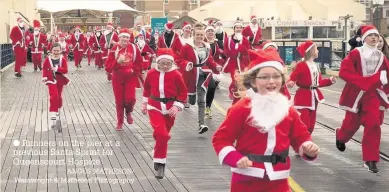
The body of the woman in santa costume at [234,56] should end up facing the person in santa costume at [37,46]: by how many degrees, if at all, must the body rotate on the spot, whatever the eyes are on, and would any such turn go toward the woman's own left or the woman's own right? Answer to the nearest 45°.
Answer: approximately 135° to the woman's own right

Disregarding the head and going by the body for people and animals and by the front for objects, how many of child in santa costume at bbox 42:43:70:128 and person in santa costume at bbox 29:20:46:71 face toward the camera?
2

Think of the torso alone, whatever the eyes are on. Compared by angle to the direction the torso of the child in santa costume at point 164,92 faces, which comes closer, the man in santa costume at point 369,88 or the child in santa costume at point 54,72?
the man in santa costume

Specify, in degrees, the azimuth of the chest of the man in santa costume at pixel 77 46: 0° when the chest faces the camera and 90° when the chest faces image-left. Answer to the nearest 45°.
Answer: approximately 0°

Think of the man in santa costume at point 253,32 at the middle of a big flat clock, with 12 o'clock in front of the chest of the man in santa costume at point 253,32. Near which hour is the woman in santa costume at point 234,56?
the woman in santa costume at point 234,56 is roughly at 12 o'clock from the man in santa costume at point 253,32.

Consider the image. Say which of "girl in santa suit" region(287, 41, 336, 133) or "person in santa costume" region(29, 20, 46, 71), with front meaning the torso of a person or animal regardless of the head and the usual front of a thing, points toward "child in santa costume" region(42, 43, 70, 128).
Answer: "person in santa costume" region(29, 20, 46, 71)

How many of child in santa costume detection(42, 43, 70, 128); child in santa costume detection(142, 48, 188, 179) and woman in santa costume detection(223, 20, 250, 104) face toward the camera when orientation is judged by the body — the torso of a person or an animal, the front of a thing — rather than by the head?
3

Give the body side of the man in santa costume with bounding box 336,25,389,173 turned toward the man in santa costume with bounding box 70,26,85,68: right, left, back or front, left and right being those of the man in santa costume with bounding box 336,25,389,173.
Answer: back
